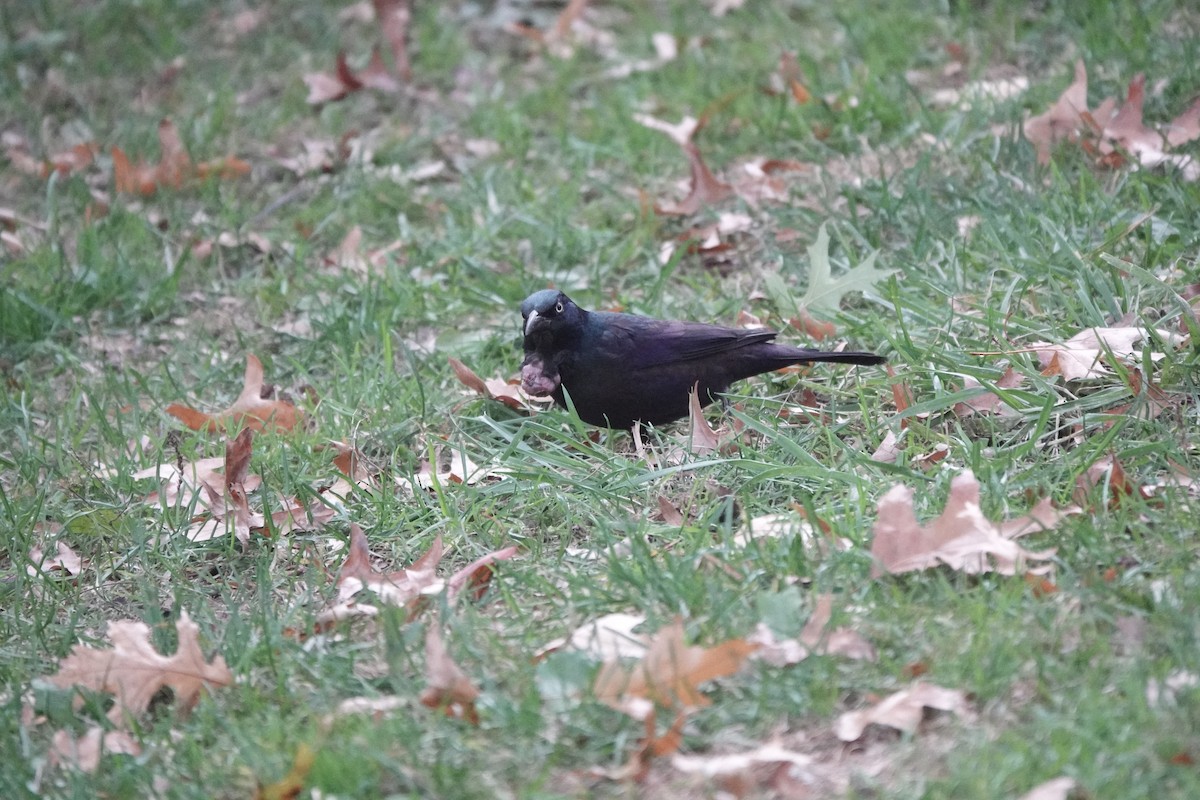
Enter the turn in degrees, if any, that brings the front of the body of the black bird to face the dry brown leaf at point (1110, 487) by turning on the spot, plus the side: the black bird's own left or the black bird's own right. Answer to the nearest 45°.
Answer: approximately 135° to the black bird's own left

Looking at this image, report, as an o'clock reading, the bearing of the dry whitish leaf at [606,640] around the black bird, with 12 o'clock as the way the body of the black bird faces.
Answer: The dry whitish leaf is roughly at 9 o'clock from the black bird.

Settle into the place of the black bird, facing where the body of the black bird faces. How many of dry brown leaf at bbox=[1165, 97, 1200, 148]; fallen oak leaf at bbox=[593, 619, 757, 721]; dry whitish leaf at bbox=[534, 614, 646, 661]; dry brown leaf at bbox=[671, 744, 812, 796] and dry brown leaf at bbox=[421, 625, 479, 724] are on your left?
4

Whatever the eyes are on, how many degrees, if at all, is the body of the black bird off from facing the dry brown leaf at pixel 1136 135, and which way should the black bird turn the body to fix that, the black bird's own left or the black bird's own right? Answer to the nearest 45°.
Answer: approximately 135° to the black bird's own right

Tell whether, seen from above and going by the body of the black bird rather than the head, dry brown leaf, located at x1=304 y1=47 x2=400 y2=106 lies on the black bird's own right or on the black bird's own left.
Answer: on the black bird's own right

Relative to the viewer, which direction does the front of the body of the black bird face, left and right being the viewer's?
facing to the left of the viewer

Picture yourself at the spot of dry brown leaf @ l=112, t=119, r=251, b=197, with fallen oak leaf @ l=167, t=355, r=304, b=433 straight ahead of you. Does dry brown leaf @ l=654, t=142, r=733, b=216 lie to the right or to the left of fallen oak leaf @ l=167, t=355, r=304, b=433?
left

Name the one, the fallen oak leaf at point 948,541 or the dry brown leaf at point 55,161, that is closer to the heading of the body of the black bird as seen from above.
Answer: the dry brown leaf

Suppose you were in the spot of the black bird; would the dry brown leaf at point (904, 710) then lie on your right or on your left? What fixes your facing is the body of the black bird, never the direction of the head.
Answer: on your left

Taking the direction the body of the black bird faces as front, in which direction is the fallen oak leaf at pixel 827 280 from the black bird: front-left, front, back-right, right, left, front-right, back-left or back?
back-right

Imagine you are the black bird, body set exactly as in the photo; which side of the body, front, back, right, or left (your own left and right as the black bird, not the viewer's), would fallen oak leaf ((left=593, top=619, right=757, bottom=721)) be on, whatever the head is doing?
left
